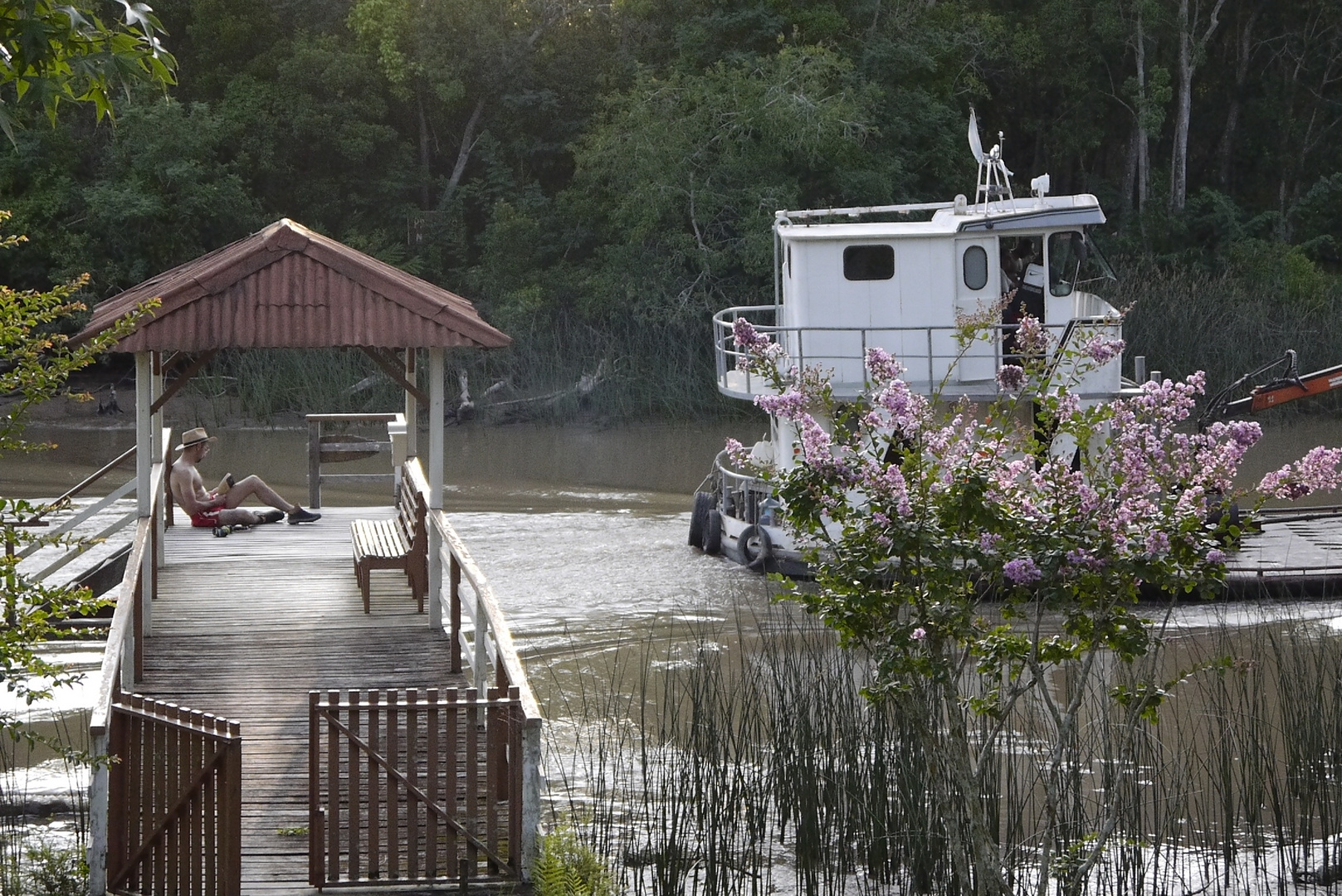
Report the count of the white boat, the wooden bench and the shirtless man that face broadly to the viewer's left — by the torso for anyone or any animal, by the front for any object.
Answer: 1

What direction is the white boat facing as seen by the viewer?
to the viewer's right

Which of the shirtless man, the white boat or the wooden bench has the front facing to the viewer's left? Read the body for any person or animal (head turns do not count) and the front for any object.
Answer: the wooden bench

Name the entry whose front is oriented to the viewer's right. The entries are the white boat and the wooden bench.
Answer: the white boat

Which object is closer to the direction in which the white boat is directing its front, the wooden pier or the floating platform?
the floating platform

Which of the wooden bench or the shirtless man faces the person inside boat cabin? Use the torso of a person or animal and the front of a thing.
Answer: the shirtless man

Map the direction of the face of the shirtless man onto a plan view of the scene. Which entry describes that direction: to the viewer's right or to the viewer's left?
to the viewer's right

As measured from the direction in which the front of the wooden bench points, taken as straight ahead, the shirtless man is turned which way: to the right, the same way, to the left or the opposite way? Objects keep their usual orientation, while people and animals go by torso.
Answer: the opposite way

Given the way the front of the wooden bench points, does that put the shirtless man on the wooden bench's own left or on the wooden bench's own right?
on the wooden bench's own right

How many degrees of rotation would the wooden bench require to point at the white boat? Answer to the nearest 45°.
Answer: approximately 135° to its right

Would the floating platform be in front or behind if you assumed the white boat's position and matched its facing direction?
in front

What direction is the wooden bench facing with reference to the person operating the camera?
facing to the left of the viewer

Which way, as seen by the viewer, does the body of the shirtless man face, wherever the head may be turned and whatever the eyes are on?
to the viewer's right

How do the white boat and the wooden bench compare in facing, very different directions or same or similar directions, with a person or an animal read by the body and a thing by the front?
very different directions
